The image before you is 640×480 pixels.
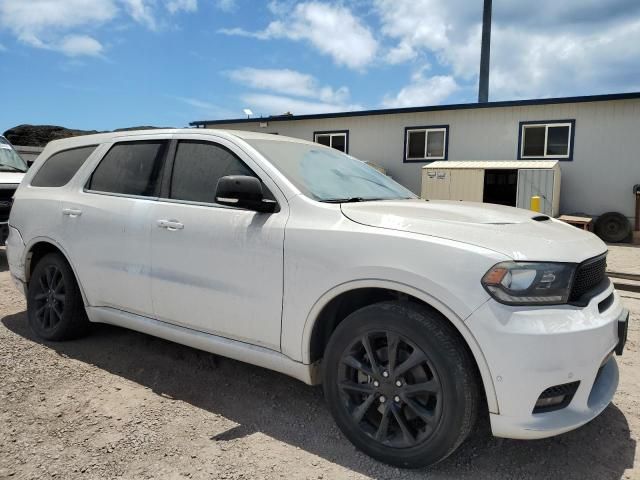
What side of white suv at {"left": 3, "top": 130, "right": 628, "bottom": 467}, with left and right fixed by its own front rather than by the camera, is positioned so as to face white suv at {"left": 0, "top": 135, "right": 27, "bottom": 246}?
back

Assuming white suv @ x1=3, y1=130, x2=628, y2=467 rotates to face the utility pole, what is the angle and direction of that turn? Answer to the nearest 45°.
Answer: approximately 135° to its left

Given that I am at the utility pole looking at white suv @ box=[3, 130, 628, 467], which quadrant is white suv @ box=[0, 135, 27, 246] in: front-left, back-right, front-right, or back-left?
front-right

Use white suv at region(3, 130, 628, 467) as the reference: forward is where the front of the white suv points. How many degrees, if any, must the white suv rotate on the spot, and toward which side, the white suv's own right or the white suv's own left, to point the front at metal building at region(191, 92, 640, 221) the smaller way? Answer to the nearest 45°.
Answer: approximately 90° to the white suv's own left

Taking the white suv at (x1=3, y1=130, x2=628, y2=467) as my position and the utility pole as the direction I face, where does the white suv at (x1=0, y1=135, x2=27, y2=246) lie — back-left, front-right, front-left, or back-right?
front-left
